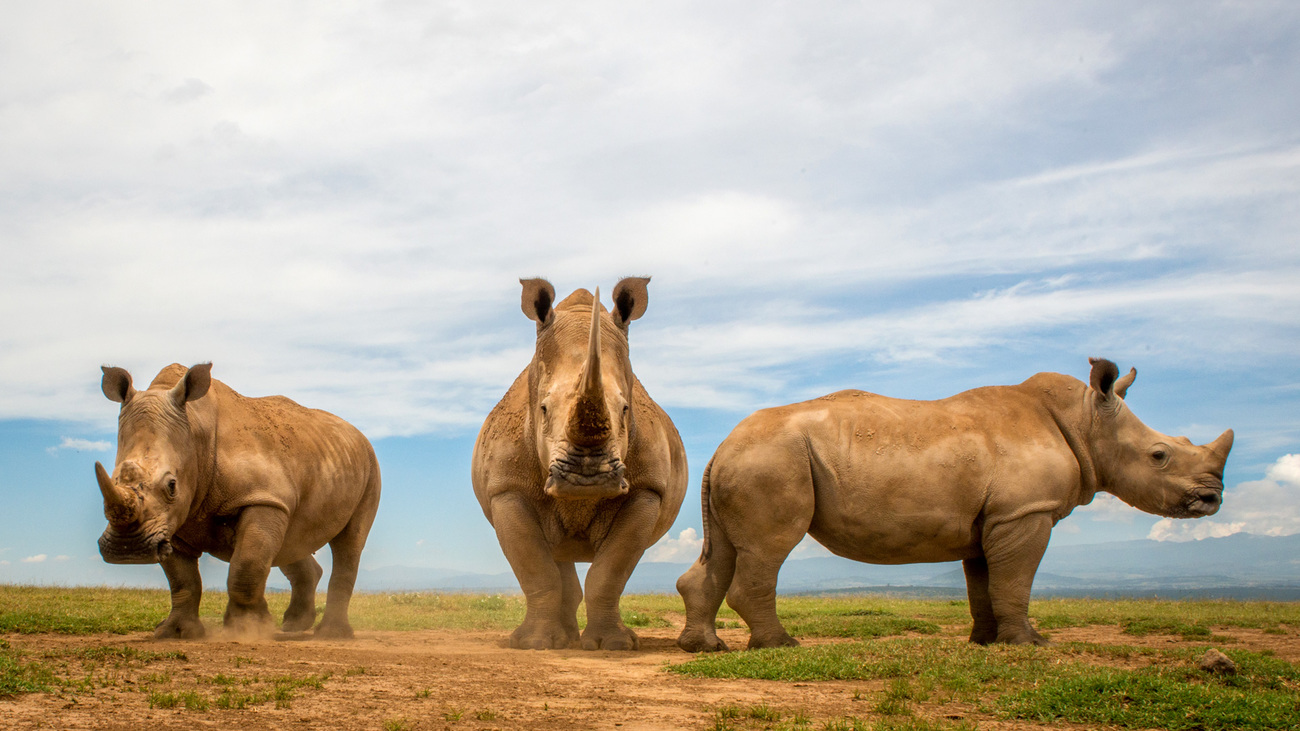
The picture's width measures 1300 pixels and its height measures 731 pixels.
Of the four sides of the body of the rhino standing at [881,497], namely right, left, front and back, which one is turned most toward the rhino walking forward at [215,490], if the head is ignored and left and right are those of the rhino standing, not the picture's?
back

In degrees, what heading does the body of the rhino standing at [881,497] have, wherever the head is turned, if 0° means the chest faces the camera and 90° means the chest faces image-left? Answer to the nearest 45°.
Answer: approximately 270°

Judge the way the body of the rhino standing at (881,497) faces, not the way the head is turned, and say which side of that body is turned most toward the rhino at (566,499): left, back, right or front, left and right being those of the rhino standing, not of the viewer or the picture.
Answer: back

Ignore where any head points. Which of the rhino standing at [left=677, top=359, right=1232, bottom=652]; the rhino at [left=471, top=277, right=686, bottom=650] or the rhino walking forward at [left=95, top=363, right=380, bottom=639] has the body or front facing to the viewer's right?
the rhino standing

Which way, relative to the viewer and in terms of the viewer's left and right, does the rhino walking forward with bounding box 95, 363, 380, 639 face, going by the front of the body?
facing the viewer and to the left of the viewer

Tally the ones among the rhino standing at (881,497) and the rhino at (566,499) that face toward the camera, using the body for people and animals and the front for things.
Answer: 1

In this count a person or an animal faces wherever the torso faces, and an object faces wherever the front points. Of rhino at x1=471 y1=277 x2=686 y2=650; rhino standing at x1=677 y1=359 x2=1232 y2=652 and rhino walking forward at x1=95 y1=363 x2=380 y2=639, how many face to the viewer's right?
1

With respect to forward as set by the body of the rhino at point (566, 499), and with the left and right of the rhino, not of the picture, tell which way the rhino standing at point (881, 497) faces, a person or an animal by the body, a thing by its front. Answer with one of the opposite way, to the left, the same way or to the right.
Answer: to the left

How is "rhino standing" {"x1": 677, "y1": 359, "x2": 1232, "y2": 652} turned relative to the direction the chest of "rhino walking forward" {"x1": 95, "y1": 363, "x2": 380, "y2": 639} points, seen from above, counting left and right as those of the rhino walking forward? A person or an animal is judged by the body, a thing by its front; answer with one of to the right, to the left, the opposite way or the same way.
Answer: to the left

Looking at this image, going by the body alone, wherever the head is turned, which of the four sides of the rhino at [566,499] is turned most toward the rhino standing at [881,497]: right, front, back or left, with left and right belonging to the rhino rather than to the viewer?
left
